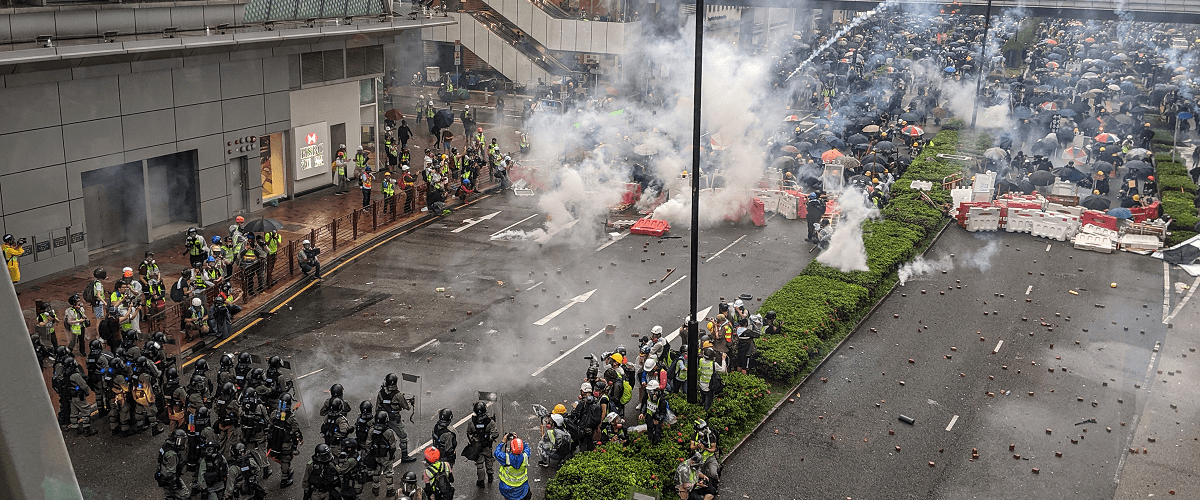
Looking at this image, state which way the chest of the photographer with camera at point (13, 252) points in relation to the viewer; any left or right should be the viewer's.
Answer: facing to the right of the viewer

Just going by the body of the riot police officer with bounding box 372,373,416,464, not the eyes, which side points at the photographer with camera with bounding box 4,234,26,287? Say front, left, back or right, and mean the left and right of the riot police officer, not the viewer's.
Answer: left

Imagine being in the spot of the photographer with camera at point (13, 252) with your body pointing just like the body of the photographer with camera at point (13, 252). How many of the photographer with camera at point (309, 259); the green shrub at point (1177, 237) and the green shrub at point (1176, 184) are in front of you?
3

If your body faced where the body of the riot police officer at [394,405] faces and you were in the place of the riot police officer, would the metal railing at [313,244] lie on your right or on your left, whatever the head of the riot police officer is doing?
on your left

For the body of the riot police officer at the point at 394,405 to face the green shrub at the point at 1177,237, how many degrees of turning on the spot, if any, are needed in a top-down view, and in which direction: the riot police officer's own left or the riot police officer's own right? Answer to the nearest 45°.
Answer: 0° — they already face it

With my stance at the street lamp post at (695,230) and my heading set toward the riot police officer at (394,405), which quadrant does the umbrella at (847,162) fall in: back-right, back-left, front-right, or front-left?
back-right

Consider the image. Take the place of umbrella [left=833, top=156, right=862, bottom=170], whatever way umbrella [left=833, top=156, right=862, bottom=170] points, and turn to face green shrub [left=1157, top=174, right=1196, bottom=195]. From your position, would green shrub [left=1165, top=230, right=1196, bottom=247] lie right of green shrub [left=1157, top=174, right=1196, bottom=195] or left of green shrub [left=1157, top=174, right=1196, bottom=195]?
right

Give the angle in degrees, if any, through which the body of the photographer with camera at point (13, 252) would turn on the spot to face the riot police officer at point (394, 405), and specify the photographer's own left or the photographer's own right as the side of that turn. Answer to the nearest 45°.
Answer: approximately 45° to the photographer's own right

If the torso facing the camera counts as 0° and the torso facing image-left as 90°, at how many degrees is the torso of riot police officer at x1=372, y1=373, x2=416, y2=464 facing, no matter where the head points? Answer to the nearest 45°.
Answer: approximately 225°

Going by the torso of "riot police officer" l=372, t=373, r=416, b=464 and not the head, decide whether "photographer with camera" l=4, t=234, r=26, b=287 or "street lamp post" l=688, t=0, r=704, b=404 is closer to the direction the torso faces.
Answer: the street lamp post
